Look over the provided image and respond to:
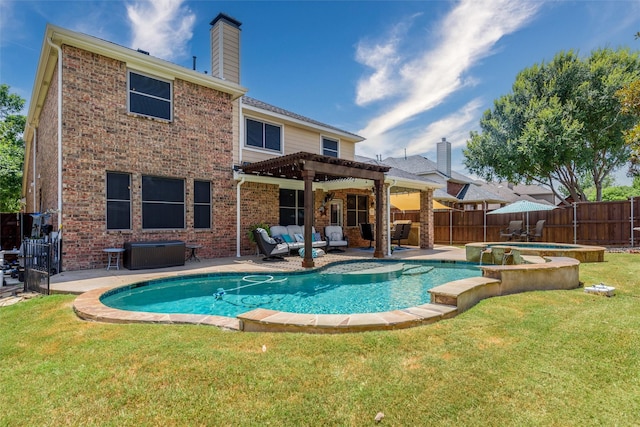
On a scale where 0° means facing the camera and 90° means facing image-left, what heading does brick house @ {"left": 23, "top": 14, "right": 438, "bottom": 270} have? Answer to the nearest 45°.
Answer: approximately 135°

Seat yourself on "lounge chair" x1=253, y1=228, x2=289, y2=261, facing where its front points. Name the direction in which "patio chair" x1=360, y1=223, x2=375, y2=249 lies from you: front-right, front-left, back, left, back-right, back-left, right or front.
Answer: front-left

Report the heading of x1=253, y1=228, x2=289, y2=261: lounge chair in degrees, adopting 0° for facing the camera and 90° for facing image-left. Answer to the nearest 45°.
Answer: approximately 270°
